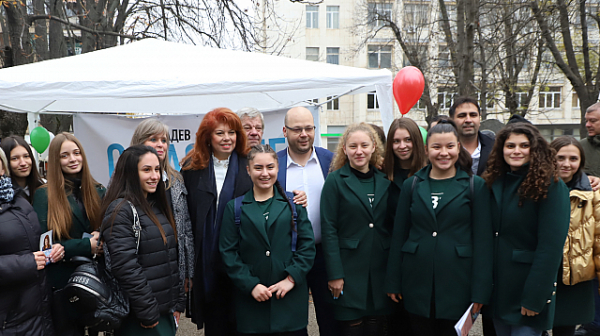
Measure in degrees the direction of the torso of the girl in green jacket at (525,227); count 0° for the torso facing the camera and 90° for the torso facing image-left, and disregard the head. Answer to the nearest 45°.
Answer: approximately 45°

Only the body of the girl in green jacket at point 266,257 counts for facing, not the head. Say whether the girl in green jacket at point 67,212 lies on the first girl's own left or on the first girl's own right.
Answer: on the first girl's own right

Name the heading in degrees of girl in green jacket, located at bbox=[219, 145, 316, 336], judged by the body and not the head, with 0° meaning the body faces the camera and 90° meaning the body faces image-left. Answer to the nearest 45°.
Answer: approximately 0°

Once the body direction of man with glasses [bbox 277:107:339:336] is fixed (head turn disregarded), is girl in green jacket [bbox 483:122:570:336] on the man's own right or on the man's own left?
on the man's own left

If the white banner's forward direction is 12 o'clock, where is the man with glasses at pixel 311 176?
The man with glasses is roughly at 11 o'clock from the white banner.
